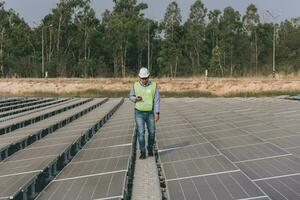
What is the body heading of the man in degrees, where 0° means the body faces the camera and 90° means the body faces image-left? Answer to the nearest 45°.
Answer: approximately 0°
